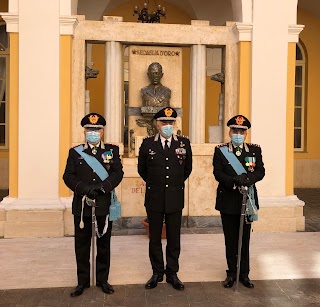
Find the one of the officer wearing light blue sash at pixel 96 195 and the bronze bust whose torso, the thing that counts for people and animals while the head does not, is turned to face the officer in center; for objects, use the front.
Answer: the bronze bust

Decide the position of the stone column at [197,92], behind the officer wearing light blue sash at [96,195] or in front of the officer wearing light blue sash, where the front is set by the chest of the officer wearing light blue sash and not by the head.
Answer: behind

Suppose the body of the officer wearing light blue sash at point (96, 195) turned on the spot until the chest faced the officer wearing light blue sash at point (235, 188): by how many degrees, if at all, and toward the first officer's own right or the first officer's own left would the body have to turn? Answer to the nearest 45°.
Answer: approximately 90° to the first officer's own left

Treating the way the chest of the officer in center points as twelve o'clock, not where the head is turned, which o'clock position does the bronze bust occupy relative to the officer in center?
The bronze bust is roughly at 6 o'clock from the officer in center.

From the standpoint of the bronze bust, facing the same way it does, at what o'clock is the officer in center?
The officer in center is roughly at 12 o'clock from the bronze bust.

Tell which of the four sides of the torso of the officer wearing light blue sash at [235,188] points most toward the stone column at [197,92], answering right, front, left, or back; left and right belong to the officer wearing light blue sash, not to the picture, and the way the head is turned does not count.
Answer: back
